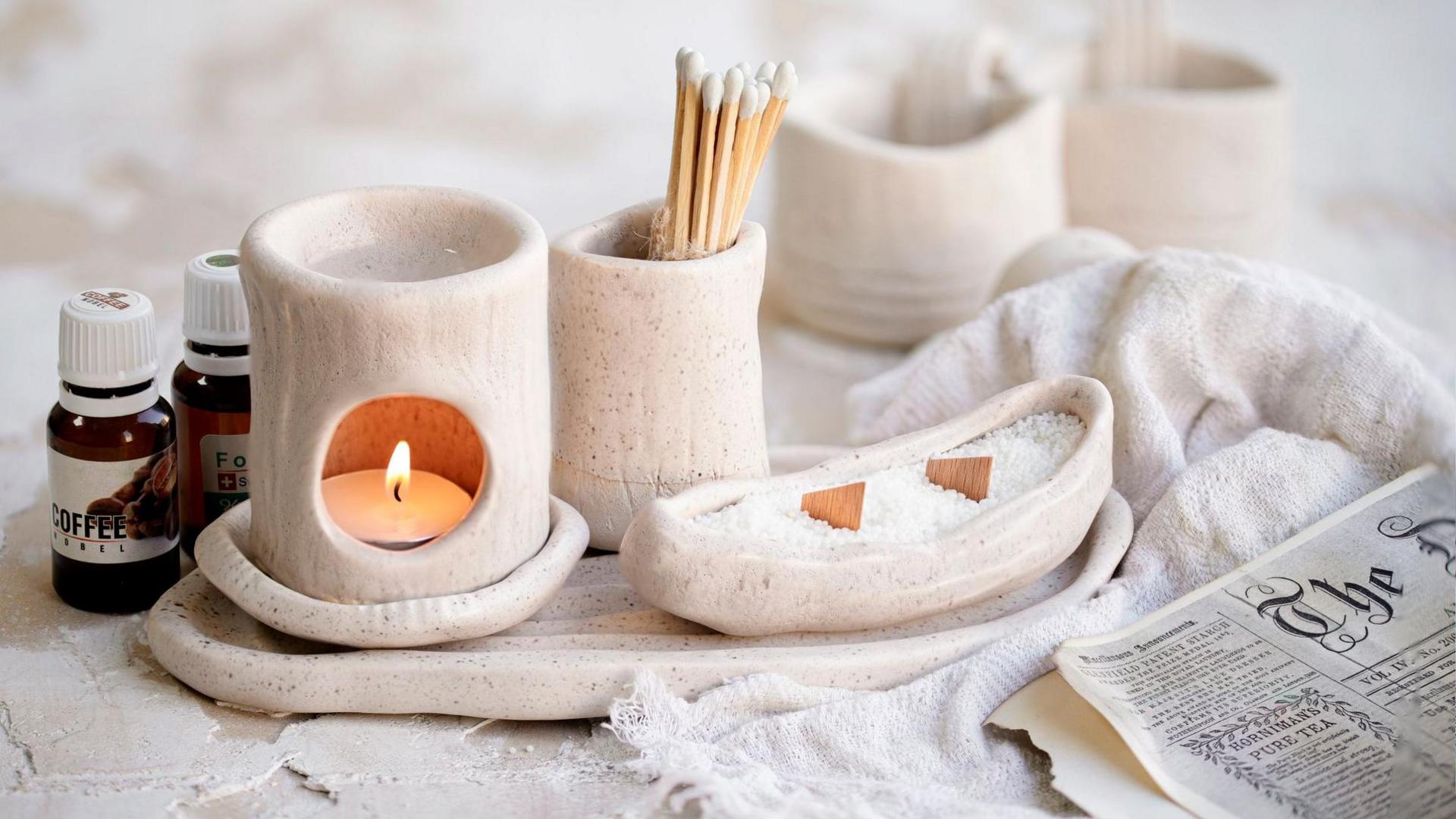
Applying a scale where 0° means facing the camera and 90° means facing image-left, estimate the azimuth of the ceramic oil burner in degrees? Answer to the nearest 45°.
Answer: approximately 0°

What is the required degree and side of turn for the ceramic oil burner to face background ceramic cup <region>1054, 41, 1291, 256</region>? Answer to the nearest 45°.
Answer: approximately 135° to its left
